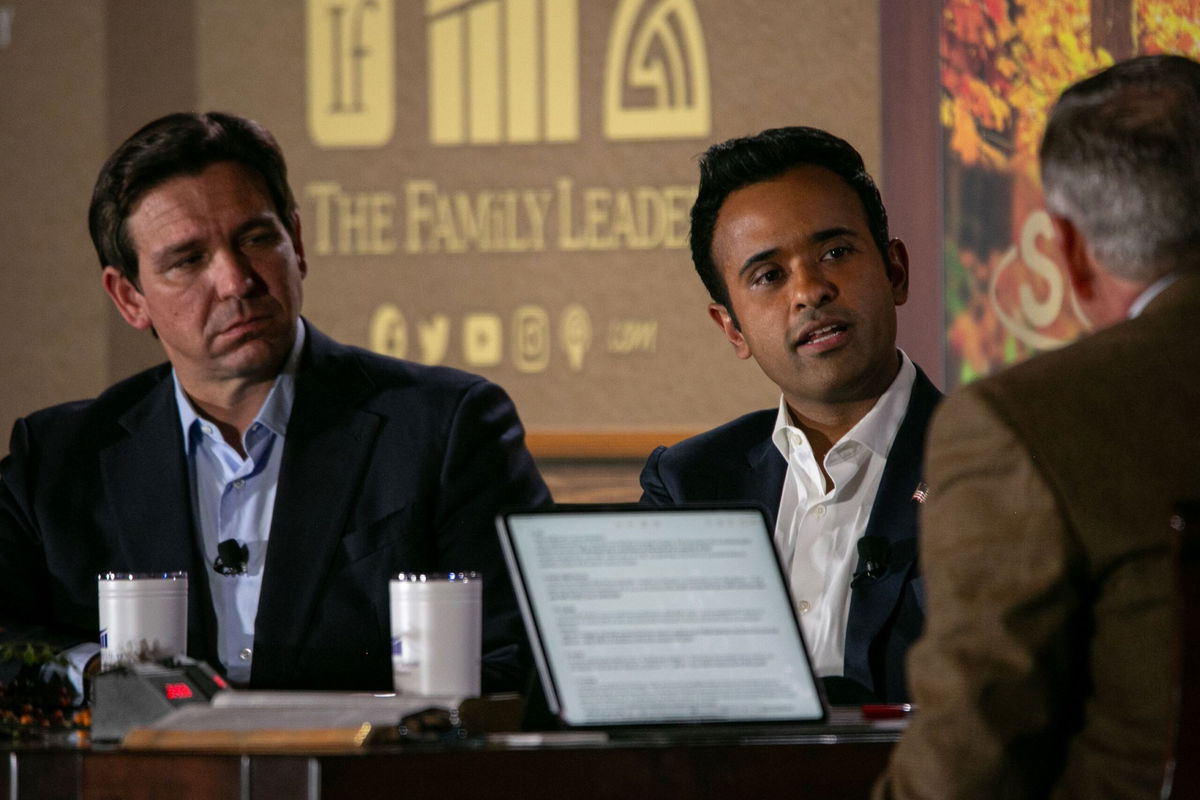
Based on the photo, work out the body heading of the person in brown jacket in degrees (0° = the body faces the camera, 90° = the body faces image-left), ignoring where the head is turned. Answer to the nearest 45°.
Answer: approximately 135°

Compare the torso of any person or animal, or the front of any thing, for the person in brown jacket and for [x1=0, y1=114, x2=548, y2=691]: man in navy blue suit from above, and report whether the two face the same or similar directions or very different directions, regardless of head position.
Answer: very different directions

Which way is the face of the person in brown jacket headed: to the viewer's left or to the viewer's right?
to the viewer's left

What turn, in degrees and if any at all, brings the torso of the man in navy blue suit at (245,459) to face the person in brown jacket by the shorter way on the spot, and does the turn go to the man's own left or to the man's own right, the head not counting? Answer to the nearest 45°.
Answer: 0° — they already face them

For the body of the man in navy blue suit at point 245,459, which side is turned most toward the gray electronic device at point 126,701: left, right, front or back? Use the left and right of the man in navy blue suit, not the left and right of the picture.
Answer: front

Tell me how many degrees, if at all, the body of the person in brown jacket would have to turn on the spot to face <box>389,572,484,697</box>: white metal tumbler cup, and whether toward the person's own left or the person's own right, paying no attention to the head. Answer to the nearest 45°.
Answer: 0° — they already face it

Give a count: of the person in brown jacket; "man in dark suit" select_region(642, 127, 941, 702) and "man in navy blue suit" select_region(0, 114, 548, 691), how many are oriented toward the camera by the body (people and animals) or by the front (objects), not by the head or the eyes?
2

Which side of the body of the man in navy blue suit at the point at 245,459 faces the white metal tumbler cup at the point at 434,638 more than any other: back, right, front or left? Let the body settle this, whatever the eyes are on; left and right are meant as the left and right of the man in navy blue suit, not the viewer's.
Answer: front

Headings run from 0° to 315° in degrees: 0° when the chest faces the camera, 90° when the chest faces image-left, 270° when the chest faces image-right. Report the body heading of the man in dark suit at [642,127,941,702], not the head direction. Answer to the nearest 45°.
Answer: approximately 0°

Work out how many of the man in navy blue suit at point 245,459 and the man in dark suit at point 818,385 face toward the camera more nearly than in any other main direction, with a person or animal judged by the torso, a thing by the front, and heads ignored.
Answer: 2

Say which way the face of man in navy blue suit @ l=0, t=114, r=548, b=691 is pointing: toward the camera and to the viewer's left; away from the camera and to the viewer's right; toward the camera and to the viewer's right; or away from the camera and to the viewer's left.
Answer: toward the camera and to the viewer's right

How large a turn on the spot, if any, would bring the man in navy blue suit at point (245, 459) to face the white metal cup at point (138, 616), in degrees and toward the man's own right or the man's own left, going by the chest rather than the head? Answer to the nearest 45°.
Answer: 0° — they already face it
